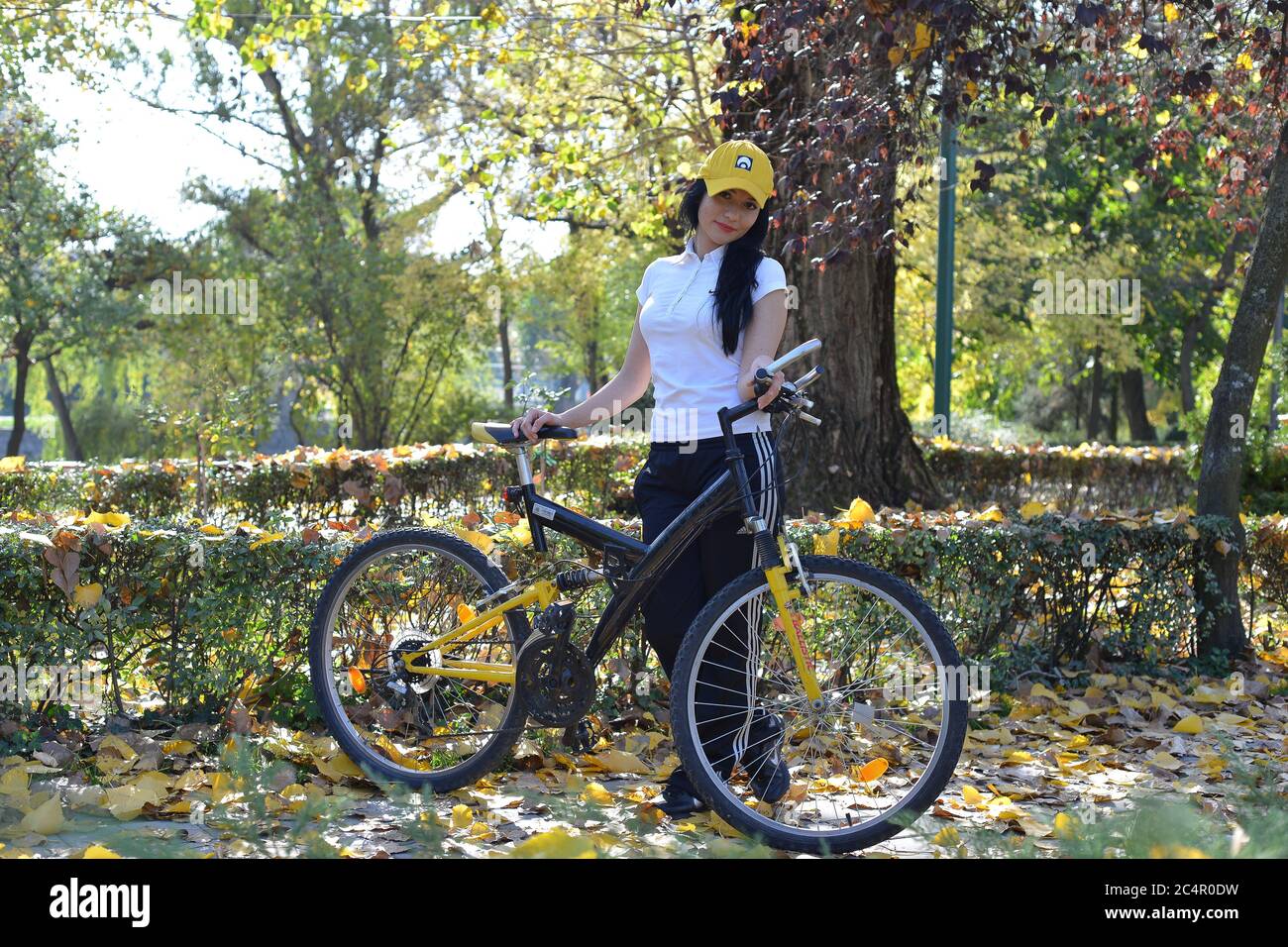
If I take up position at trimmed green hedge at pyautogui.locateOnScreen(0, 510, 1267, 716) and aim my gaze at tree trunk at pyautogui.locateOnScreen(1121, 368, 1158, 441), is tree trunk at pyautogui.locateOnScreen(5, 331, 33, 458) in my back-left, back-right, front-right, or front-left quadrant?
front-left

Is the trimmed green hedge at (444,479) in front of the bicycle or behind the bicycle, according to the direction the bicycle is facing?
behind

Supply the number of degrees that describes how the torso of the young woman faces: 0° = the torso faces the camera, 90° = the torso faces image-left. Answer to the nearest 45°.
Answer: approximately 45°

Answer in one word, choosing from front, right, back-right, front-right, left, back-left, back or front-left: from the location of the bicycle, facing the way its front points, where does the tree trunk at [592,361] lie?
back-left

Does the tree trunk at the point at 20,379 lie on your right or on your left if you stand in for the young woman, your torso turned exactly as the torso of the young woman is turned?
on your right

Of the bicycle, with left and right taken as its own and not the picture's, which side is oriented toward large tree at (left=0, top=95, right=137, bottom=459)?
back

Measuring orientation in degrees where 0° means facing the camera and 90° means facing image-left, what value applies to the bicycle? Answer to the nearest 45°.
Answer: approximately 315°
